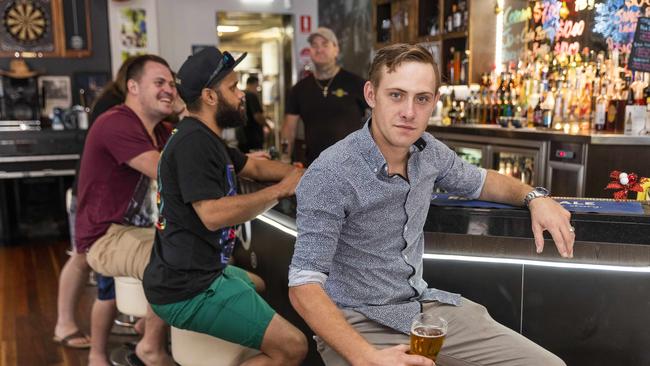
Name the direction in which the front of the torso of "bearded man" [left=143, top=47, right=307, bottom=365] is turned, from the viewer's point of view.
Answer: to the viewer's right

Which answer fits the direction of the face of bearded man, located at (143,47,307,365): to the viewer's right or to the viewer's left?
to the viewer's right

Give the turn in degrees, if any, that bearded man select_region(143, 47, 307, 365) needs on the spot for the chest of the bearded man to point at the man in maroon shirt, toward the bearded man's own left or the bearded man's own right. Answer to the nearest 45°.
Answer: approximately 135° to the bearded man's own left

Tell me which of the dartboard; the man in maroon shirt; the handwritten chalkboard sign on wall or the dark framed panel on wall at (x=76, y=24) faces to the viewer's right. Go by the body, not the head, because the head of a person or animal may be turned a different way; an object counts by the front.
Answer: the man in maroon shirt

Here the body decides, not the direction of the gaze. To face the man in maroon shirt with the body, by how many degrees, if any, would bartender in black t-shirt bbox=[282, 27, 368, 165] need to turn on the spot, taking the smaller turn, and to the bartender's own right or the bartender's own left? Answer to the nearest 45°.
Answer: approximately 45° to the bartender's own right

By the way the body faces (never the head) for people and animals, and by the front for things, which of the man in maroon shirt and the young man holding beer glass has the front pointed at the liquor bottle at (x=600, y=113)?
the man in maroon shirt

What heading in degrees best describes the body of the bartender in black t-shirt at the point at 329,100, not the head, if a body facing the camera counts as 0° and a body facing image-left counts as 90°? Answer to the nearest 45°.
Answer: approximately 0°

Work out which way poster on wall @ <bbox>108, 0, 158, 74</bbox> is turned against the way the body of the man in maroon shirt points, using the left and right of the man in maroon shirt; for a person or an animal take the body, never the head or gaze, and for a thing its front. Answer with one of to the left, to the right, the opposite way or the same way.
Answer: to the right

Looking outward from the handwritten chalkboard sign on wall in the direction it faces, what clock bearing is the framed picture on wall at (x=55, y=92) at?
The framed picture on wall is roughly at 3 o'clock from the handwritten chalkboard sign on wall.

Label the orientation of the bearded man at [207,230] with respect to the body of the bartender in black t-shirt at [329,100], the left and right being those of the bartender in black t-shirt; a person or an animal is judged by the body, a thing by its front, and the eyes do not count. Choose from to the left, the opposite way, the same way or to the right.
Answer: to the left
